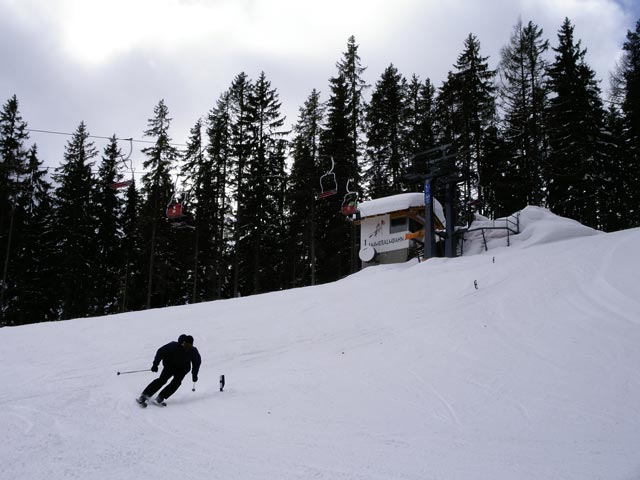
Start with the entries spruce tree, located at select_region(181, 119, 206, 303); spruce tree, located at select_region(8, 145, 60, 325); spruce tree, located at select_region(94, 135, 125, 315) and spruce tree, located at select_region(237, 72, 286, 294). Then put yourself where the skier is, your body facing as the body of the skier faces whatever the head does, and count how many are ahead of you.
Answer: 0

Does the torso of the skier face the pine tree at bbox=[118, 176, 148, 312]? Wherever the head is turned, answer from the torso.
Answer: no

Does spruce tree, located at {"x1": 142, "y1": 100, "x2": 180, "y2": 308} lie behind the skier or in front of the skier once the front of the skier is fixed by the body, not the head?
behind

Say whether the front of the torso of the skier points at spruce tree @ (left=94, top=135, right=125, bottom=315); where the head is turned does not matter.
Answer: no
